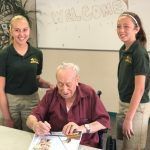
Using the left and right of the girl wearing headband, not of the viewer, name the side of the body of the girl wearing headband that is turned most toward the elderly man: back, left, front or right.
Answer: front

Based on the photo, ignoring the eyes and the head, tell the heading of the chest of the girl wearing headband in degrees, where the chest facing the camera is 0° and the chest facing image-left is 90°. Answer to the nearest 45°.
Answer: approximately 45°

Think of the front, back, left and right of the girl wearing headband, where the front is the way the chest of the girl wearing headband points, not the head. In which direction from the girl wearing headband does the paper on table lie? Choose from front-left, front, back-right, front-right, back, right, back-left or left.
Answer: front
